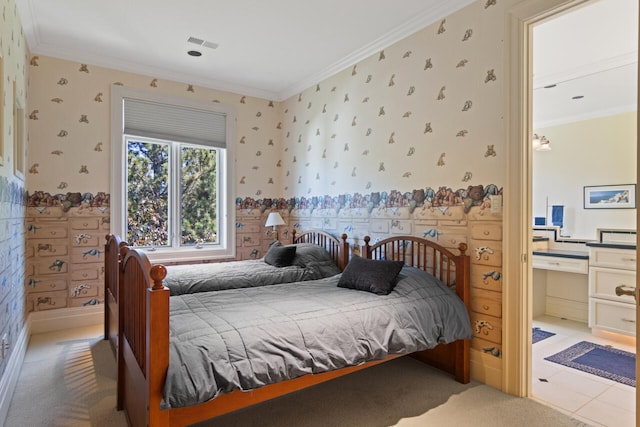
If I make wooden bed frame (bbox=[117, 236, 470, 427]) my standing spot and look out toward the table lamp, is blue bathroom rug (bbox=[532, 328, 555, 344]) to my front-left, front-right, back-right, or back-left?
front-right

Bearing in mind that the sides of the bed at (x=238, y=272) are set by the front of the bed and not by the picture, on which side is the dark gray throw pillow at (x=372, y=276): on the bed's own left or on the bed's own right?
on the bed's own left

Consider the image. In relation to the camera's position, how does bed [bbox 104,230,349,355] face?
facing the viewer and to the left of the viewer

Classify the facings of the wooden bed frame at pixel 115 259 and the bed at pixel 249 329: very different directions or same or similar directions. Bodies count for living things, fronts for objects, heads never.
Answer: same or similar directions

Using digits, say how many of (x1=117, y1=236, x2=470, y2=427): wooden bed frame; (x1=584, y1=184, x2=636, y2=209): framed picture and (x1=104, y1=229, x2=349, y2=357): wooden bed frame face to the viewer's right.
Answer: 0

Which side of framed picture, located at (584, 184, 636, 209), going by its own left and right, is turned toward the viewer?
front

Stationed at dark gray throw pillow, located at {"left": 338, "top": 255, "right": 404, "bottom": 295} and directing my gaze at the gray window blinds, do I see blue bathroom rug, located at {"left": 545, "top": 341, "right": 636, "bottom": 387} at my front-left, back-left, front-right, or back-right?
back-right

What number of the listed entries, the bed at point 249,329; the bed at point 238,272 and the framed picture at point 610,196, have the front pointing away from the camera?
0

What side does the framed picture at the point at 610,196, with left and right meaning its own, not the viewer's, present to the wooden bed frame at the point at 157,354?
front

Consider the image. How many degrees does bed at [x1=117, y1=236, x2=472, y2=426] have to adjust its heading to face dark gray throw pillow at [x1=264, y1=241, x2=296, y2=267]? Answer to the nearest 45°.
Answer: approximately 135° to its right

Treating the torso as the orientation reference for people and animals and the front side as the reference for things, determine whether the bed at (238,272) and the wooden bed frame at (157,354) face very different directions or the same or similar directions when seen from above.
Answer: same or similar directions

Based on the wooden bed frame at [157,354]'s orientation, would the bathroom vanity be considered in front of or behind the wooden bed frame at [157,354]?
behind

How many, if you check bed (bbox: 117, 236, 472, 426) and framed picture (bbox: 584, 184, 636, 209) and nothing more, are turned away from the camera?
0

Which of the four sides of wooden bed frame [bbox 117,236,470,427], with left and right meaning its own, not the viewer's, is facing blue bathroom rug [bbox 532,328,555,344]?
back

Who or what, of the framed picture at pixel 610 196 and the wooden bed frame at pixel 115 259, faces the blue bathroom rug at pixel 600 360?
the framed picture
